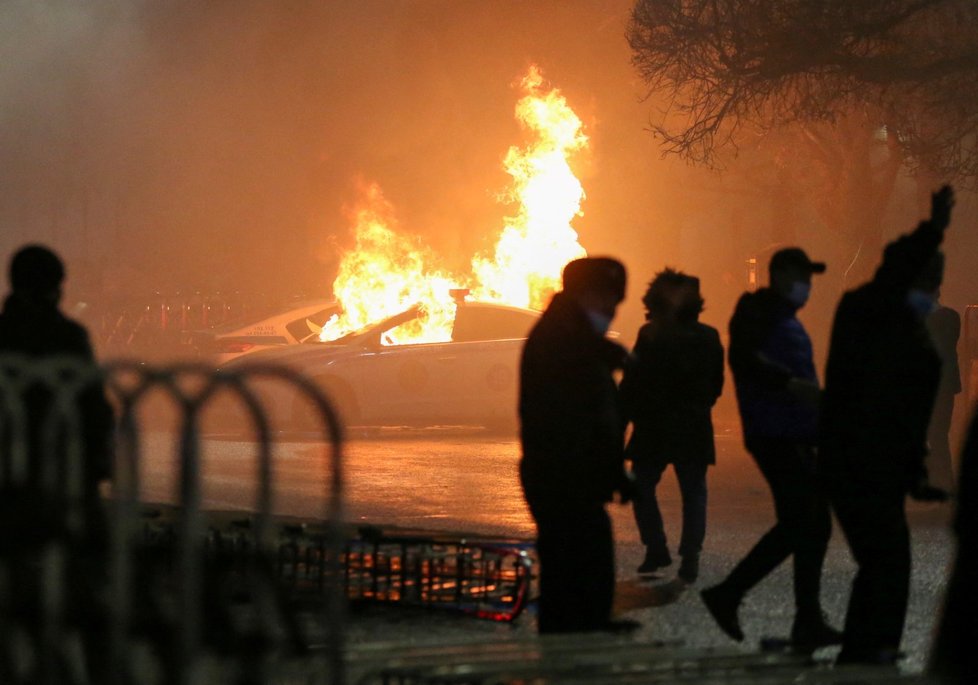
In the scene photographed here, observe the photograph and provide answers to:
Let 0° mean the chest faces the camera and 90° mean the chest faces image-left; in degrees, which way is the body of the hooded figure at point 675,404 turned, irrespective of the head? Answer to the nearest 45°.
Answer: approximately 0°

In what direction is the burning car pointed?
to the viewer's left

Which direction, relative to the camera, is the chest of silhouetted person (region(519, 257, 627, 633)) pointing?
to the viewer's right

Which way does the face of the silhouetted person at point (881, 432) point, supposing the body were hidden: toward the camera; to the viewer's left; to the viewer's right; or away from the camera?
to the viewer's right

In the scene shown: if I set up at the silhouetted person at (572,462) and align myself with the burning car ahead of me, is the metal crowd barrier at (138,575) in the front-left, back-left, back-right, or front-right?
back-left

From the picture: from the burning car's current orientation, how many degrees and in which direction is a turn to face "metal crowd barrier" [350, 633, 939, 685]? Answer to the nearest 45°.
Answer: approximately 90° to its left

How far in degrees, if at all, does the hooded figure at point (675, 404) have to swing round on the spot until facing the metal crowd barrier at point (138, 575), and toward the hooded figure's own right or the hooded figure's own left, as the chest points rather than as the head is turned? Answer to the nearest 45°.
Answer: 0° — they already face it

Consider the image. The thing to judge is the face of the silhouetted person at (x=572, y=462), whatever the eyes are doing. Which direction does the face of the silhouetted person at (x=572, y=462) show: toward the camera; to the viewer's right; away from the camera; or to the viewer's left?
to the viewer's right

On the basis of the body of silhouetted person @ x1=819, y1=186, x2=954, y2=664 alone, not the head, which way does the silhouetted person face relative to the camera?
to the viewer's right
